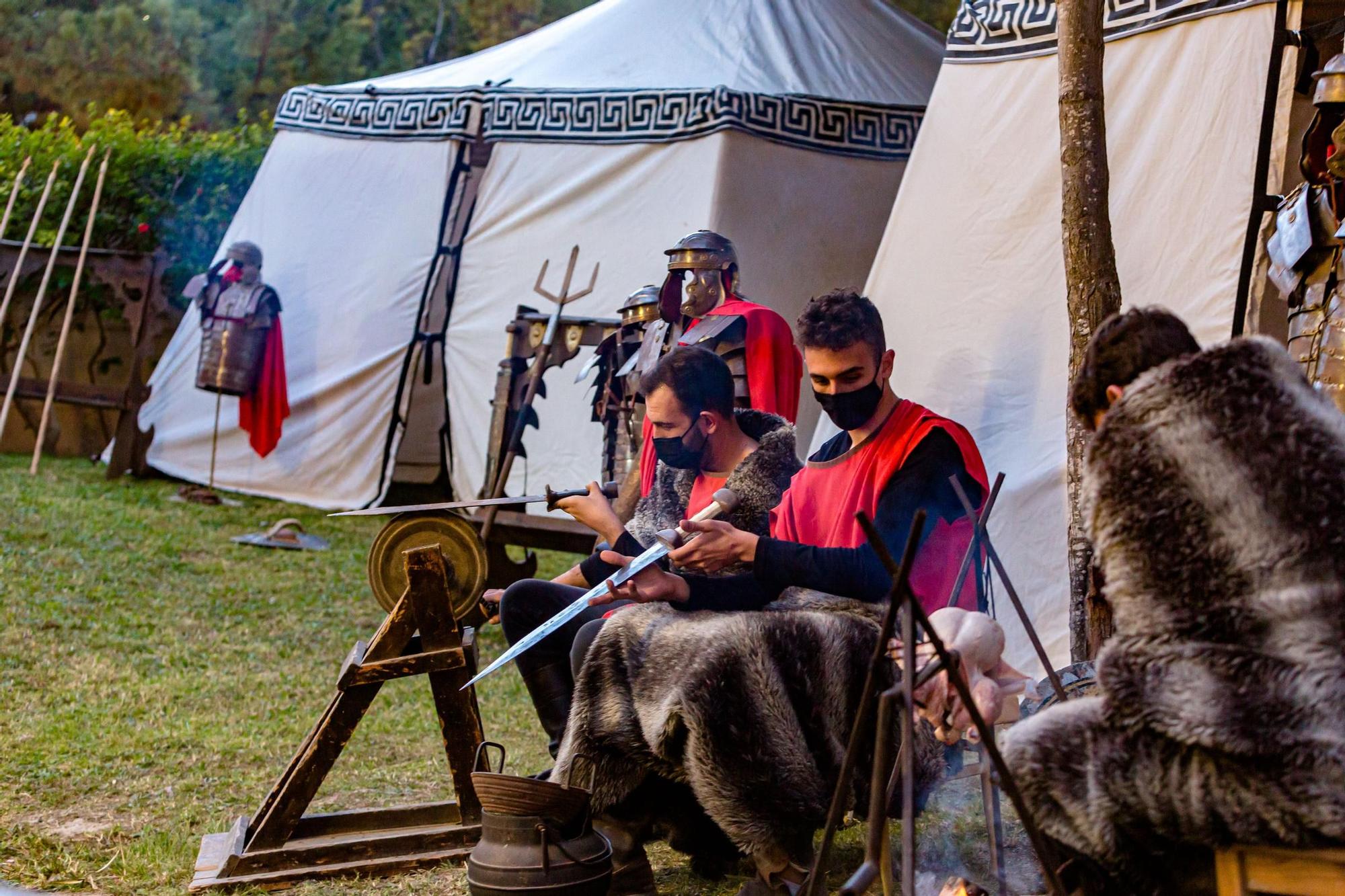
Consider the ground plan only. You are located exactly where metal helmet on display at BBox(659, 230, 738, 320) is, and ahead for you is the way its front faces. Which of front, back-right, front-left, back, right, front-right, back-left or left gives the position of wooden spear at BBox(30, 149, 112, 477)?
right

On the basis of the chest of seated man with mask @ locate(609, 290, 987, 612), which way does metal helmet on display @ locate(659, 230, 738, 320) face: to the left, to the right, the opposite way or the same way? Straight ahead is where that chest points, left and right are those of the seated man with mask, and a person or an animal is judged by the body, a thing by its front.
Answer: the same way

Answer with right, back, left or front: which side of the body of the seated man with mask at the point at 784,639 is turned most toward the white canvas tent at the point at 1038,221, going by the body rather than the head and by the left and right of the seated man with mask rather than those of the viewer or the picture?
back

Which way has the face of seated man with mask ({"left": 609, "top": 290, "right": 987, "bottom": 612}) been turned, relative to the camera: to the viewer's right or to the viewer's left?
to the viewer's left

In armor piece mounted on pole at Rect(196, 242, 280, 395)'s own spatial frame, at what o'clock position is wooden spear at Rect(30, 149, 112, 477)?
The wooden spear is roughly at 3 o'clock from the armor piece mounted on pole.

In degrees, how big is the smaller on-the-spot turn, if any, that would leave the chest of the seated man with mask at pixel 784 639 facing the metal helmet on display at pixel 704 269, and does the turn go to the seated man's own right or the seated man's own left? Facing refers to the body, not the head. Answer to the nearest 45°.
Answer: approximately 135° to the seated man's own right

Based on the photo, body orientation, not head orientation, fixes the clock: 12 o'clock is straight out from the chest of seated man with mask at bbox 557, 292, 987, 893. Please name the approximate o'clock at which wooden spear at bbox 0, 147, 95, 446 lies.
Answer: The wooden spear is roughly at 3 o'clock from the seated man with mask.

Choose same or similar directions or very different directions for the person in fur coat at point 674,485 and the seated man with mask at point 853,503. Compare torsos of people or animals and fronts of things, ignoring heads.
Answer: same or similar directions

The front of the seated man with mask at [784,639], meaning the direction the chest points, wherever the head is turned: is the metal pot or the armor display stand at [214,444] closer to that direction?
the metal pot

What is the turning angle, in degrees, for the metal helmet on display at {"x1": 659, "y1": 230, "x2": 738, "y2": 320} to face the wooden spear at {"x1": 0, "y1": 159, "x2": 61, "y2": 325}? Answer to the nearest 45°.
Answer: approximately 90° to its right

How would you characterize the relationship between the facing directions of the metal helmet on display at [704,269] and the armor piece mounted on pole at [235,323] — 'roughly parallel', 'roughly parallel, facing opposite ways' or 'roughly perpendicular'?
roughly parallel

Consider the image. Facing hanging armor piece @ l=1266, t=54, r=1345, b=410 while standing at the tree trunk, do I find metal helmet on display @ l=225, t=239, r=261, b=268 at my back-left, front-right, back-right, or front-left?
back-left

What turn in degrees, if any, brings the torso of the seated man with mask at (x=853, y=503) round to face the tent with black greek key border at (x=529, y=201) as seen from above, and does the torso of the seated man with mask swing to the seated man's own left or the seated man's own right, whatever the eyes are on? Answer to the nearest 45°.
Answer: approximately 135° to the seated man's own right

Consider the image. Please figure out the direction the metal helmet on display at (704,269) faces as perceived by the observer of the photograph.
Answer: facing the viewer and to the left of the viewer

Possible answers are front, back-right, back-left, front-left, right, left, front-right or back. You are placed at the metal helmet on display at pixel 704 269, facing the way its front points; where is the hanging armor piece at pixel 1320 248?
left

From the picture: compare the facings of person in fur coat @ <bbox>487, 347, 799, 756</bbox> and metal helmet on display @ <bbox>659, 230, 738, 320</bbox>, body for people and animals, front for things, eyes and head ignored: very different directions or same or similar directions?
same or similar directions

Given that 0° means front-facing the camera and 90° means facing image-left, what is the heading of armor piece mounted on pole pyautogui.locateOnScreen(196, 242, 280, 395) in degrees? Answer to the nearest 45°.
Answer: approximately 45°
